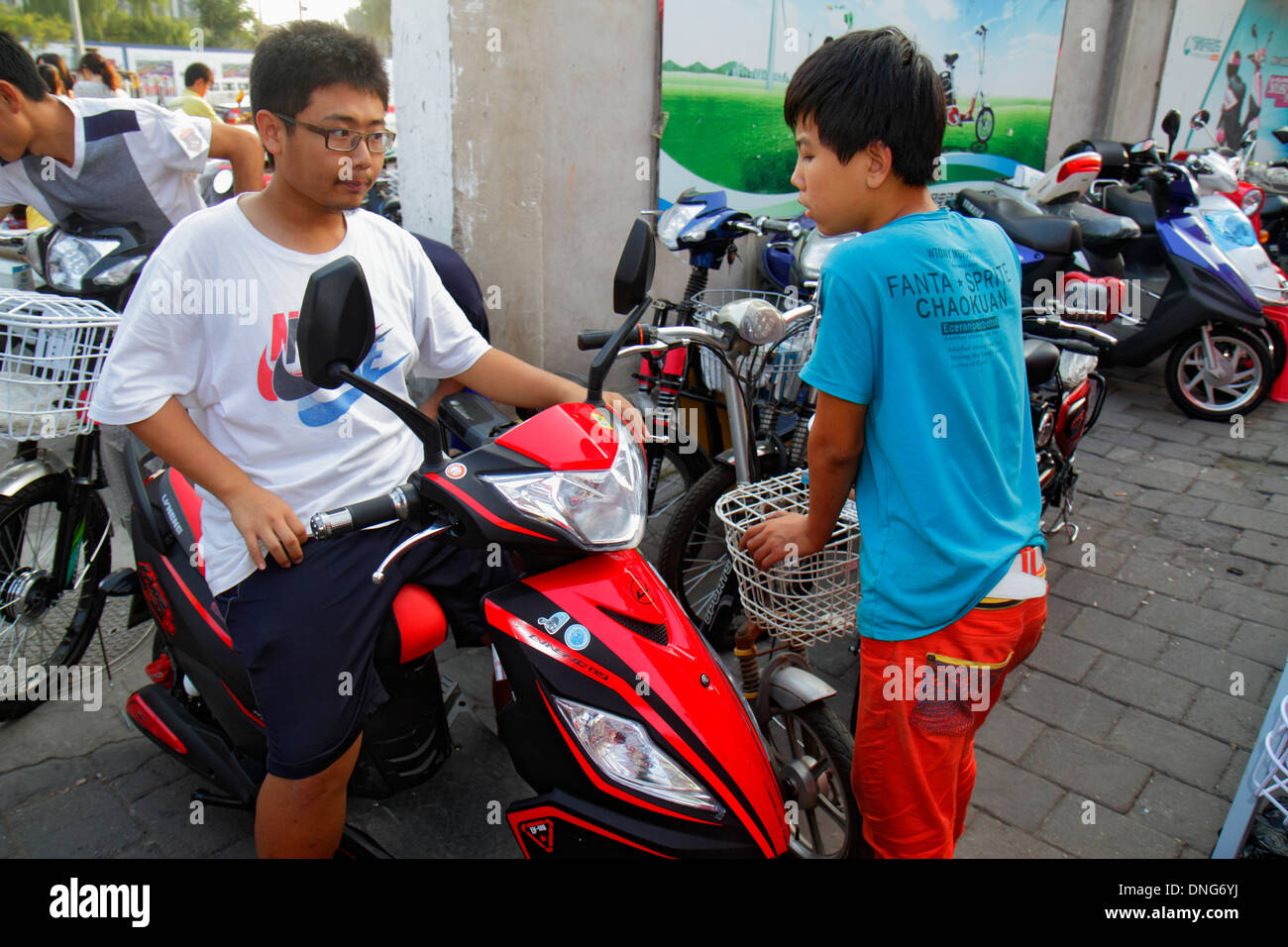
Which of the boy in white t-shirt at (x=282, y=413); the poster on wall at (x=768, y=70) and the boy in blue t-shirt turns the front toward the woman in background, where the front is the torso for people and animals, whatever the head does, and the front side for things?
the boy in blue t-shirt

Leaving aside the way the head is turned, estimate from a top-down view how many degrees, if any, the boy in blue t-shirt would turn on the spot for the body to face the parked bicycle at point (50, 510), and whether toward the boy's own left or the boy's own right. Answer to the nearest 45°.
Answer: approximately 45° to the boy's own left

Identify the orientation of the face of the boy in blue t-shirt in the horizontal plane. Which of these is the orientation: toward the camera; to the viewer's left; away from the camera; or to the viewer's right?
to the viewer's left

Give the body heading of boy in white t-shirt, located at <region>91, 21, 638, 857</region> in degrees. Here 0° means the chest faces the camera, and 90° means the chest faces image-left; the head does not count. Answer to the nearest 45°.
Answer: approximately 315°

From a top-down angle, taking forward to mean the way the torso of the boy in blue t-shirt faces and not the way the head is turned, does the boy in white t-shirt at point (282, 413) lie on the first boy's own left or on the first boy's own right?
on the first boy's own left

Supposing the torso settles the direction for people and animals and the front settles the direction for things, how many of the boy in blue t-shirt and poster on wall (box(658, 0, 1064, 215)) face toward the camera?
1

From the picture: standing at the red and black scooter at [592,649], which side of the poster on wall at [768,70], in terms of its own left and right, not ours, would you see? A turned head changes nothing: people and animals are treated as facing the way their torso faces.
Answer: front

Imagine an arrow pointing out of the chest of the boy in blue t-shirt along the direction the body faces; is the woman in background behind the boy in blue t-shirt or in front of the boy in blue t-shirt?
in front

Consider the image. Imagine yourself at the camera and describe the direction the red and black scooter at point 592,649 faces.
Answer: facing the viewer and to the right of the viewer

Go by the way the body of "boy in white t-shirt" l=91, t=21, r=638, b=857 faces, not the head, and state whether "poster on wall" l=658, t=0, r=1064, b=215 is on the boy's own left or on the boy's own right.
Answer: on the boy's own left

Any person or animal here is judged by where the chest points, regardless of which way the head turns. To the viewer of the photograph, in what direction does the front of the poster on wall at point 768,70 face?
facing the viewer

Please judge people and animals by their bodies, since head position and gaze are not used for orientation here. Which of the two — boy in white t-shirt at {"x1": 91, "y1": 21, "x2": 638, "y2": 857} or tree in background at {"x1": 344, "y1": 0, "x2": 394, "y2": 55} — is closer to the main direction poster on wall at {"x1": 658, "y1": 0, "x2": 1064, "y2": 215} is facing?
the boy in white t-shirt
